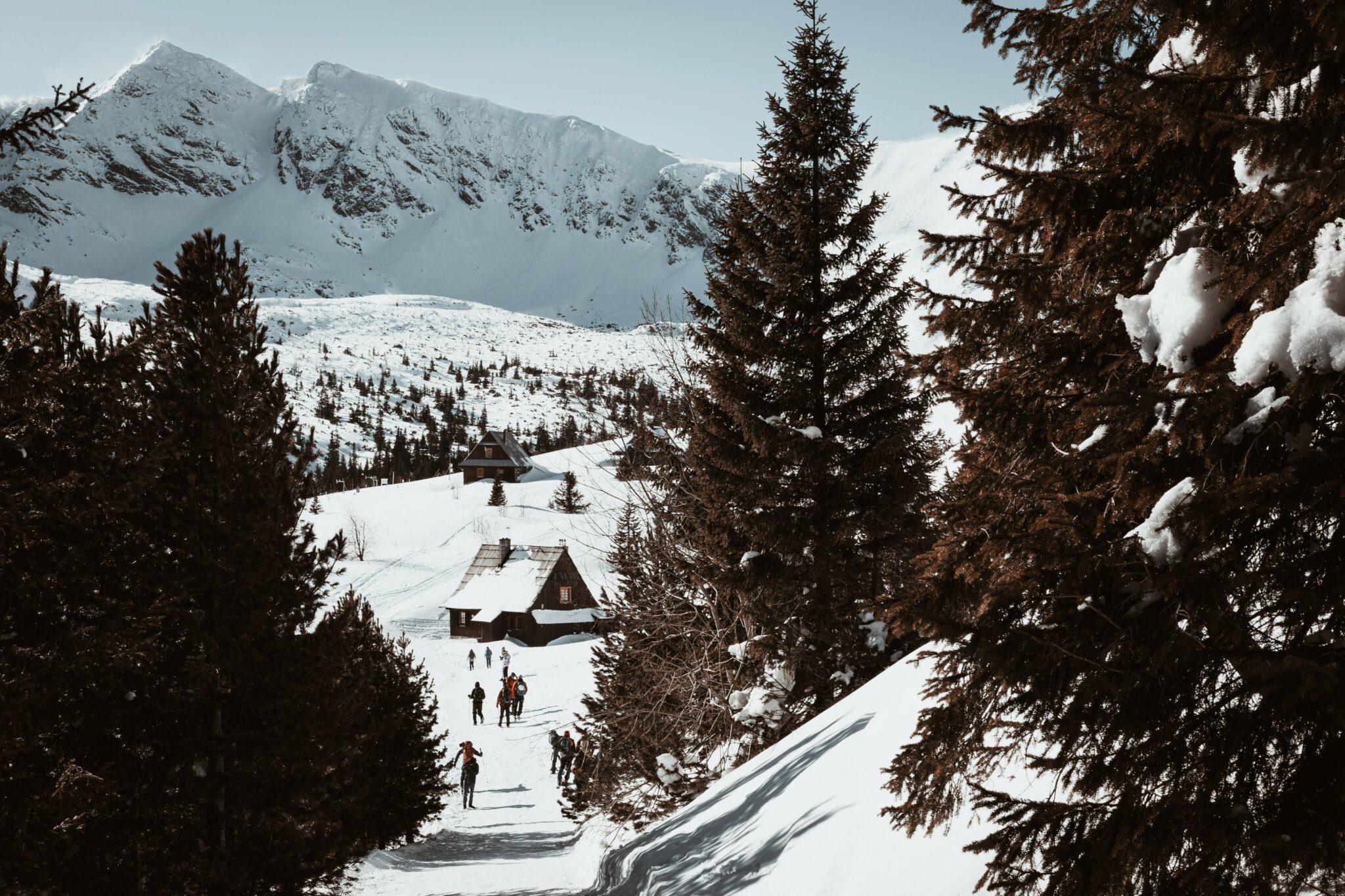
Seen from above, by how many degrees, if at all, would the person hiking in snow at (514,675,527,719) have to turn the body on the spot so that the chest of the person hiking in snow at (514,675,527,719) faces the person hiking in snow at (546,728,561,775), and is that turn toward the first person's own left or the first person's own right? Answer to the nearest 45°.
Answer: approximately 180°

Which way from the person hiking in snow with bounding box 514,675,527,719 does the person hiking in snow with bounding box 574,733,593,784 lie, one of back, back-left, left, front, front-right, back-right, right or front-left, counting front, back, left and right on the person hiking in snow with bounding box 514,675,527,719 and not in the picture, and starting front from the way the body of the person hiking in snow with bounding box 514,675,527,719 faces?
back

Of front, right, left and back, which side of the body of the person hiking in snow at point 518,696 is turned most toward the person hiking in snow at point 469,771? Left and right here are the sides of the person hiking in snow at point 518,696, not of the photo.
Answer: back

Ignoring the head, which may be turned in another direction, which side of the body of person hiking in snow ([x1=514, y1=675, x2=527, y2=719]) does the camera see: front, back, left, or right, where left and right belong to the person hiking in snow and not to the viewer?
back

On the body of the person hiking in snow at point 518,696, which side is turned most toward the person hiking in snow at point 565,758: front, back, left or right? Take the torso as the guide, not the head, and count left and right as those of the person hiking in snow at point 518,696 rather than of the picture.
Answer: back

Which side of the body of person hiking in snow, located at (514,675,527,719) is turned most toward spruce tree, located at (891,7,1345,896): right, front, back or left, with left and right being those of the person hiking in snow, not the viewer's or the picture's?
back

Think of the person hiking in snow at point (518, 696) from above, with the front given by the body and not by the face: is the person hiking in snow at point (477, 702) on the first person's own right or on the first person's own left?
on the first person's own left

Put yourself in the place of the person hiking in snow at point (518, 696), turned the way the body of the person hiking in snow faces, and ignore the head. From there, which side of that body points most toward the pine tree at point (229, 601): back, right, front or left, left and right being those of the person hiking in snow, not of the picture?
back
